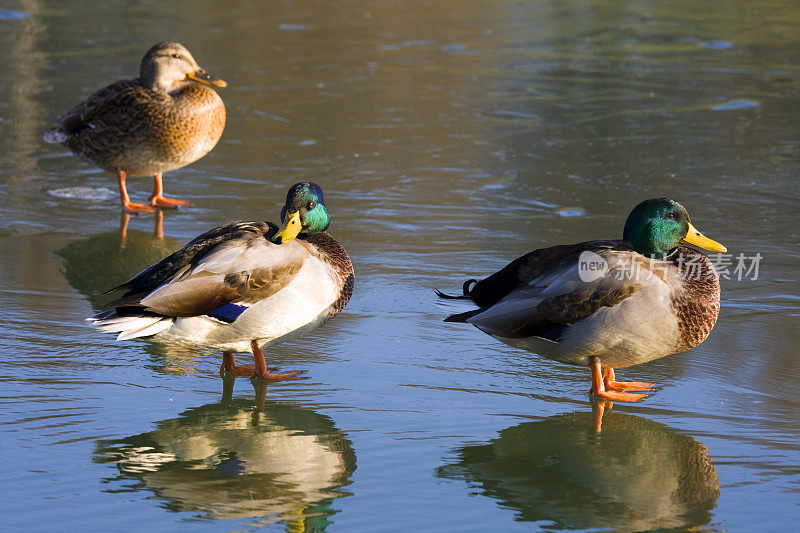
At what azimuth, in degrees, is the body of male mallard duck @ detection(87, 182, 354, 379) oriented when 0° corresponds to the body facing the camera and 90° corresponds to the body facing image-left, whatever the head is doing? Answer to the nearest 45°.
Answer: approximately 270°

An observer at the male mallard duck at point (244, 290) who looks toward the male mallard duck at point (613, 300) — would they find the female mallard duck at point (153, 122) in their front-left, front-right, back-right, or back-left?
back-left

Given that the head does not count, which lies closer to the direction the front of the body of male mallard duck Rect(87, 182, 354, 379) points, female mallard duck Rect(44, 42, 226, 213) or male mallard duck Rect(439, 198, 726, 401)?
the male mallard duck

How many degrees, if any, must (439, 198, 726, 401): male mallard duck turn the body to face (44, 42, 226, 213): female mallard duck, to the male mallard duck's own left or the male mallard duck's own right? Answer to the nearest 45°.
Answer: approximately 135° to the male mallard duck's own left

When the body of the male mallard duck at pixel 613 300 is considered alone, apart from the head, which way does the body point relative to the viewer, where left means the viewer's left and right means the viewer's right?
facing to the right of the viewer

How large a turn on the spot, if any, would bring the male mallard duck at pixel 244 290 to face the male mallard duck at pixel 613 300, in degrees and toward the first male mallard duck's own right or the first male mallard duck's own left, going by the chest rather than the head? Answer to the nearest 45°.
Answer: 0° — it already faces it

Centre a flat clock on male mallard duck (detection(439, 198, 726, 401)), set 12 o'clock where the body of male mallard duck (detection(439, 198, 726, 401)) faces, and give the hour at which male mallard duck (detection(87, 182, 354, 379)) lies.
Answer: male mallard duck (detection(87, 182, 354, 379)) is roughly at 6 o'clock from male mallard duck (detection(439, 198, 726, 401)).

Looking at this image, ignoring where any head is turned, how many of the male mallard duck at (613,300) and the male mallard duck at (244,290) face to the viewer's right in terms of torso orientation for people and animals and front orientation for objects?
2
